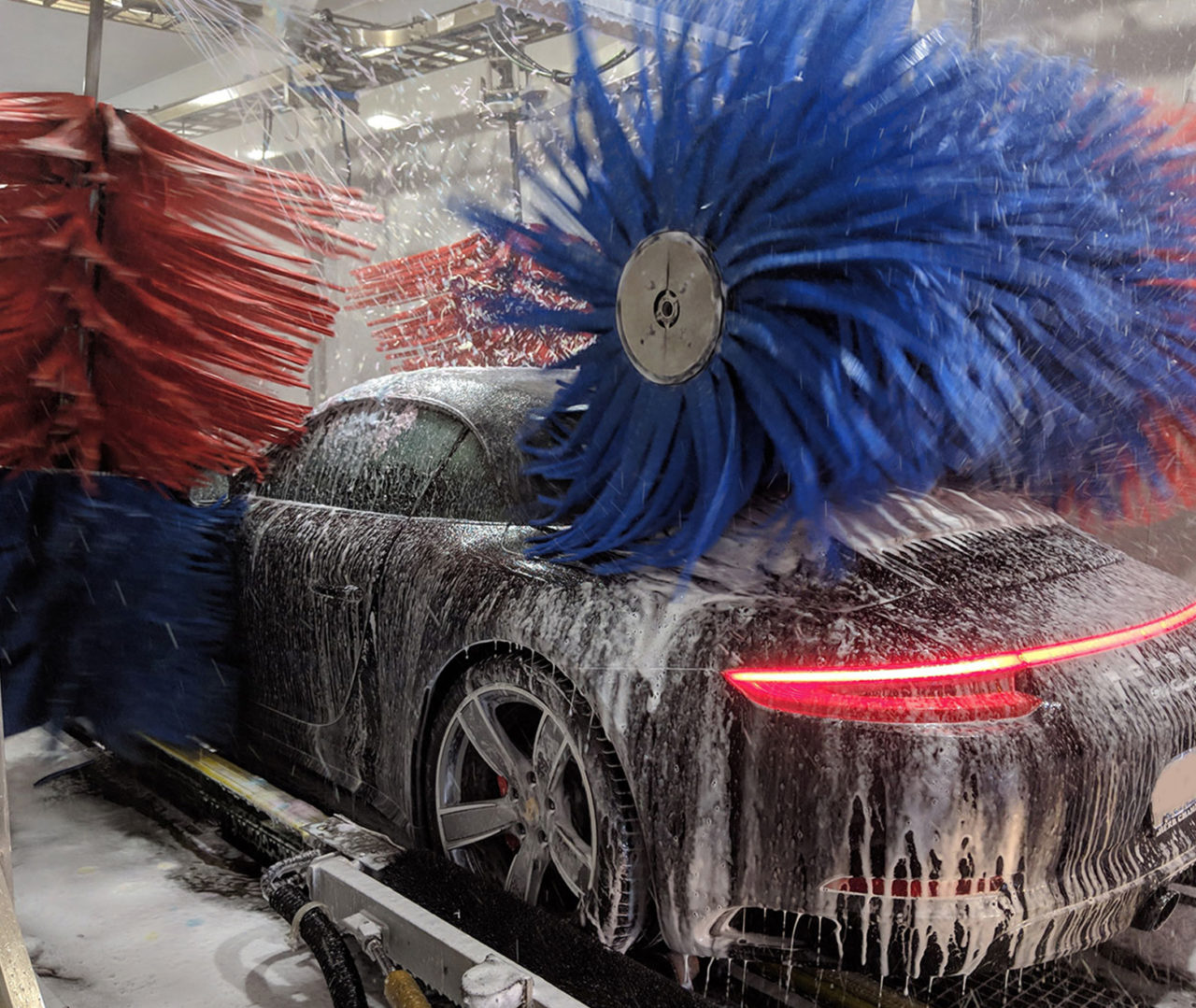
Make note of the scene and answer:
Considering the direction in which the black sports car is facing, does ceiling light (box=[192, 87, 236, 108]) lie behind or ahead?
ahead

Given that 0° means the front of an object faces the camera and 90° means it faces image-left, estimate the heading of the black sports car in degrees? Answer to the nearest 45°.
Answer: approximately 135°

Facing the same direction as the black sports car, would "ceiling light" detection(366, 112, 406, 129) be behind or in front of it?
in front

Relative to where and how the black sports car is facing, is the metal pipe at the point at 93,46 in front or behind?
in front
